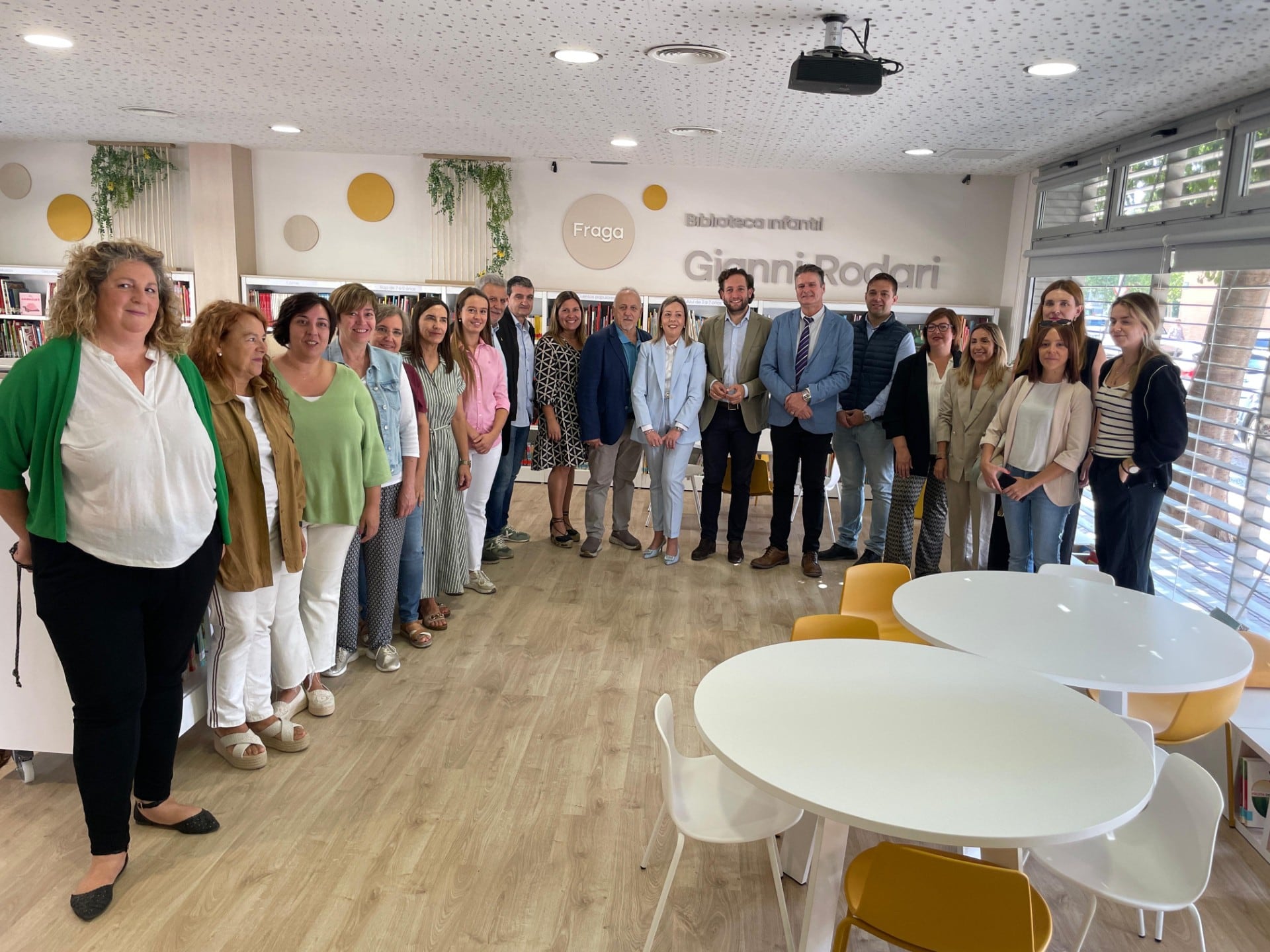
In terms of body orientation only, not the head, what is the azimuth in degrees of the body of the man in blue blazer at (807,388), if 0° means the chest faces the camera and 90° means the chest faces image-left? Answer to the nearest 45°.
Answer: approximately 0°

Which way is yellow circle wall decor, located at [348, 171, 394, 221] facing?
toward the camera

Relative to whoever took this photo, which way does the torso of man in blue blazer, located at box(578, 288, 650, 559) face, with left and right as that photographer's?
facing the viewer and to the right of the viewer

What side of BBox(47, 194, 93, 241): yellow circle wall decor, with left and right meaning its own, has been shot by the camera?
front

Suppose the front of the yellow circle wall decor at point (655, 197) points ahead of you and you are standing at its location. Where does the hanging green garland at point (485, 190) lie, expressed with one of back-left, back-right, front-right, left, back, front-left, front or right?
right

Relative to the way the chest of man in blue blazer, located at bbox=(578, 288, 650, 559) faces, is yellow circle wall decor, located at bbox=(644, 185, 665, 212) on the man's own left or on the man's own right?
on the man's own left

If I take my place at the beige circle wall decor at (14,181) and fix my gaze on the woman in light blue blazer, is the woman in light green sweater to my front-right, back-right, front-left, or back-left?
front-right

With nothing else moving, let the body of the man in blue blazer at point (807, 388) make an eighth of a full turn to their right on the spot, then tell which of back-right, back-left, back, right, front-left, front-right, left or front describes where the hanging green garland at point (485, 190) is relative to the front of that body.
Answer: right

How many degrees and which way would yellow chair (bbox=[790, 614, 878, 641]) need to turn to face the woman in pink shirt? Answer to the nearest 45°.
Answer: approximately 135° to its right

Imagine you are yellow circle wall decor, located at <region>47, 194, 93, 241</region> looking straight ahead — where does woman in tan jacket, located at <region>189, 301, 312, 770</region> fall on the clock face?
The woman in tan jacket is roughly at 12 o'clock from the yellow circle wall decor.

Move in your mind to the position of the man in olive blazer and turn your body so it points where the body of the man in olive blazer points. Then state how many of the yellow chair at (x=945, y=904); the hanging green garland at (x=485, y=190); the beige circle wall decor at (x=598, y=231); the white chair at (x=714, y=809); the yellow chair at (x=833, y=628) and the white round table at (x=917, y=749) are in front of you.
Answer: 4

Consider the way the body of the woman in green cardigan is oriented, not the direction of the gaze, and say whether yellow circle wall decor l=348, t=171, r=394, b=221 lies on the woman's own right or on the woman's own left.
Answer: on the woman's own left

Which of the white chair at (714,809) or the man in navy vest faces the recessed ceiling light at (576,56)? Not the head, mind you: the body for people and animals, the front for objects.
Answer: the man in navy vest

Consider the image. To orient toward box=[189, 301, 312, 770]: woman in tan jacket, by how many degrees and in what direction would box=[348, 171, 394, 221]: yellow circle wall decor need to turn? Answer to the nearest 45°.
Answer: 0° — it already faces them
